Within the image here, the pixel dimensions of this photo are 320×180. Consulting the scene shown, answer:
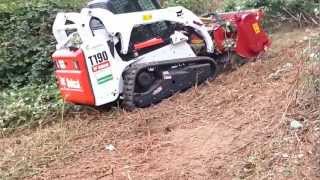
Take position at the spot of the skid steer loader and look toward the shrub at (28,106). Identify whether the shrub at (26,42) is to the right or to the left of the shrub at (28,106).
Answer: right

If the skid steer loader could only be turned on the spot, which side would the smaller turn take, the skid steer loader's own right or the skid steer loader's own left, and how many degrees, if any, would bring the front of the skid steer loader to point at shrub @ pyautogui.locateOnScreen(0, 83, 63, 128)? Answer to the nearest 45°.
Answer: approximately 135° to the skid steer loader's own left

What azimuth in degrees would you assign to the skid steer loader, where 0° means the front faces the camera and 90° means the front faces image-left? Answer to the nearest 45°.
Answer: approximately 225°

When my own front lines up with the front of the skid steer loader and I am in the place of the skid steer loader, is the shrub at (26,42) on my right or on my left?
on my left
